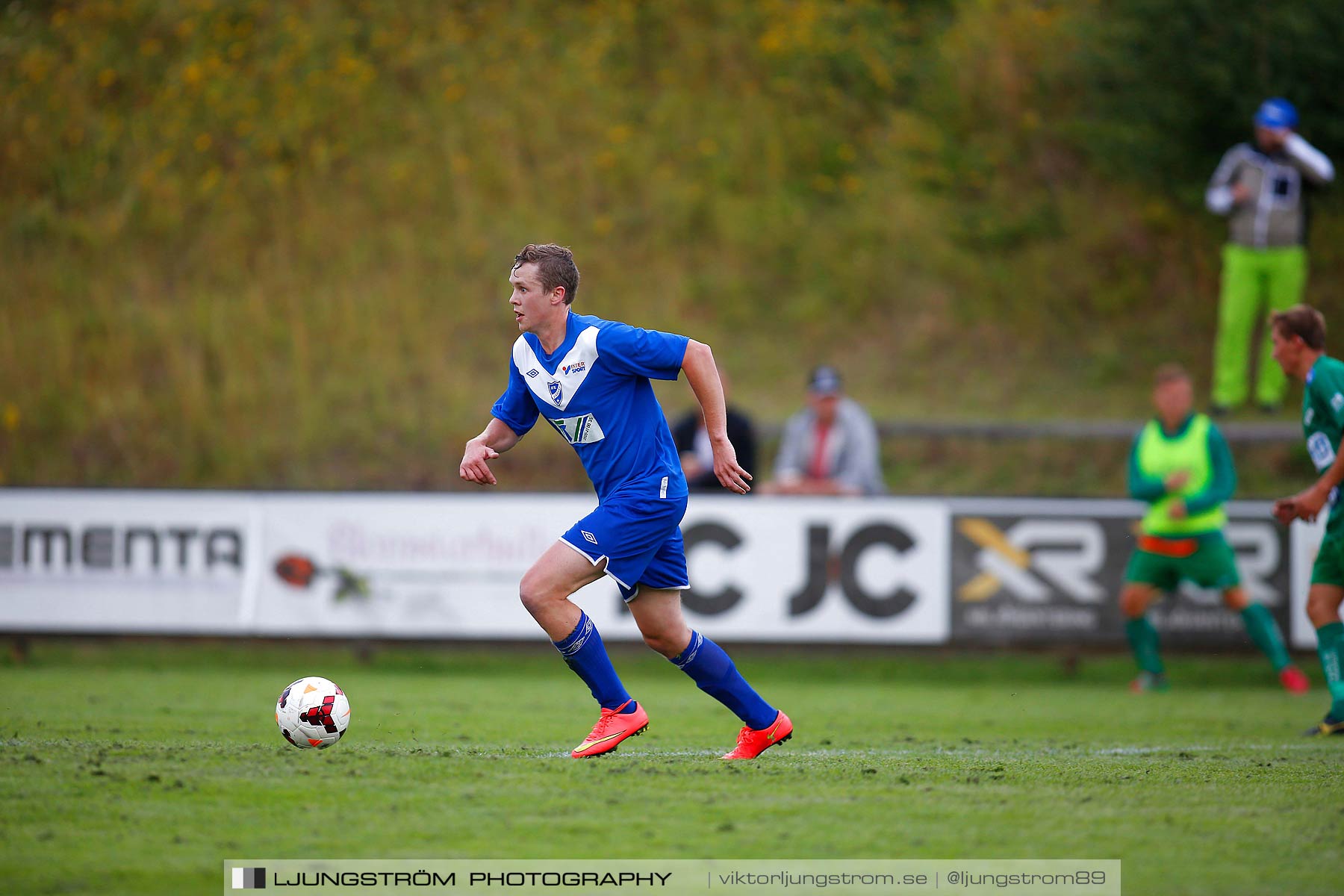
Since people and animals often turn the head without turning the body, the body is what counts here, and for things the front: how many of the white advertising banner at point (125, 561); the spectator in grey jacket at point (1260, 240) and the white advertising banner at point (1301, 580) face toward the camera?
3

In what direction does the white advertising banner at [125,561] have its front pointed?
toward the camera

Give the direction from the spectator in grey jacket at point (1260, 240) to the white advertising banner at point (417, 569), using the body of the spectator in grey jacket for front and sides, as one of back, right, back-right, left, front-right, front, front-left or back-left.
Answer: front-right

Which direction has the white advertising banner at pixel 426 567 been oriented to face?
toward the camera

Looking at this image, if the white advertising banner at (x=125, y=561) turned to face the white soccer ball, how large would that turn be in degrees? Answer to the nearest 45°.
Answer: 0° — it already faces it

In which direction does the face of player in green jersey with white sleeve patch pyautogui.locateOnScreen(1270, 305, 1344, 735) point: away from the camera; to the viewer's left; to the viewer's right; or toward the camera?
to the viewer's left

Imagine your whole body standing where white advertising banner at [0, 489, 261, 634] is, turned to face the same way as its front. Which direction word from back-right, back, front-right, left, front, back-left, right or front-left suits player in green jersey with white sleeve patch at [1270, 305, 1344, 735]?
front-left

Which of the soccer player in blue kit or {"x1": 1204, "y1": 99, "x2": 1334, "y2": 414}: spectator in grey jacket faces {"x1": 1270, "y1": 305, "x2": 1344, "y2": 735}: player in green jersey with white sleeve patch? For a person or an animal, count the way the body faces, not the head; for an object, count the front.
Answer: the spectator in grey jacket

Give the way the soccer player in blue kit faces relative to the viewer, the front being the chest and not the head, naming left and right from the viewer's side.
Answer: facing the viewer and to the left of the viewer

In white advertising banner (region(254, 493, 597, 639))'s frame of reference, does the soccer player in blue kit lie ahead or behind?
ahead

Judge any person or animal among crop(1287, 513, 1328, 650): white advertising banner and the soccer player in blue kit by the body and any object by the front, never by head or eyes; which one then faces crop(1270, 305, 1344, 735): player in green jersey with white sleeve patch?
the white advertising banner

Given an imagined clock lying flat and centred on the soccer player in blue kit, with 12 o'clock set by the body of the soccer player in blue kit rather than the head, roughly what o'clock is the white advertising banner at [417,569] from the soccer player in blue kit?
The white advertising banner is roughly at 4 o'clock from the soccer player in blue kit.

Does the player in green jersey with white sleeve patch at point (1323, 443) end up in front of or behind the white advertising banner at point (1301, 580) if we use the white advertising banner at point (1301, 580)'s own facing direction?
in front
